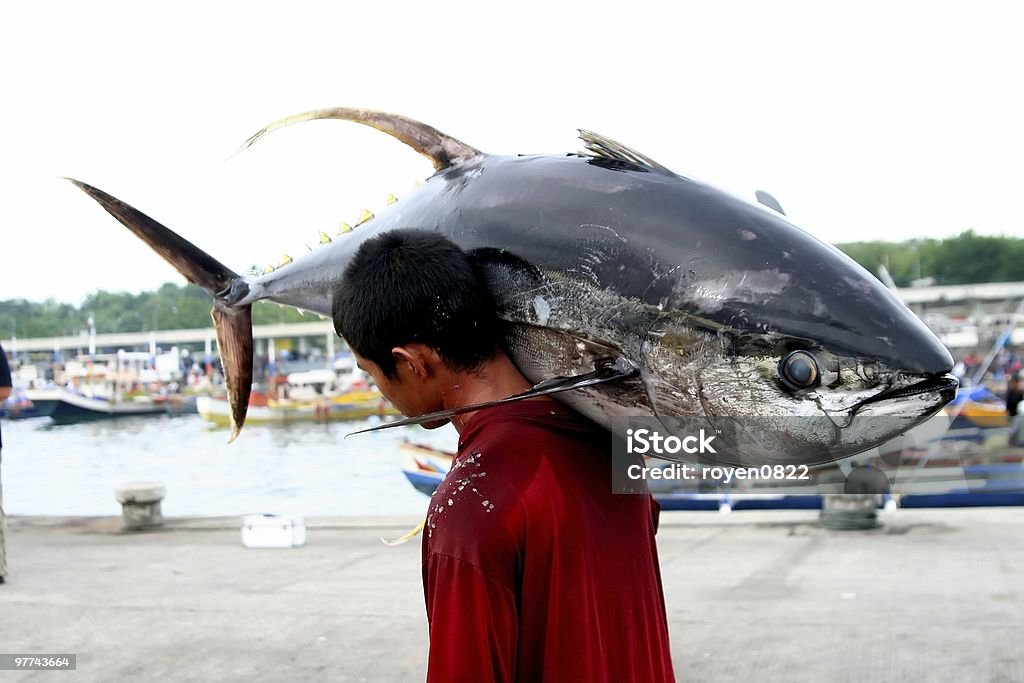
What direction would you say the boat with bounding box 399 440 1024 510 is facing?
to the viewer's left

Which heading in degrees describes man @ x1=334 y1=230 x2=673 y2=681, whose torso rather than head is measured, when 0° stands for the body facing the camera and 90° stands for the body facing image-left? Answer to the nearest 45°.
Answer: approximately 135°

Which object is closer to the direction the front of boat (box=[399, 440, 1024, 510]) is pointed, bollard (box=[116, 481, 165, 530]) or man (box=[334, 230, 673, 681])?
the bollard

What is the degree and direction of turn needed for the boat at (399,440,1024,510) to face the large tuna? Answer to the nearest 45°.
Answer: approximately 90° to its left

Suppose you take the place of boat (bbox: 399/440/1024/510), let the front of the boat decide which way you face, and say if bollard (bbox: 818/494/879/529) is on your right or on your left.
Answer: on your left

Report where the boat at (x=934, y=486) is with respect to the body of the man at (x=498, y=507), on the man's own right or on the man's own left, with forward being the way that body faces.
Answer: on the man's own right
